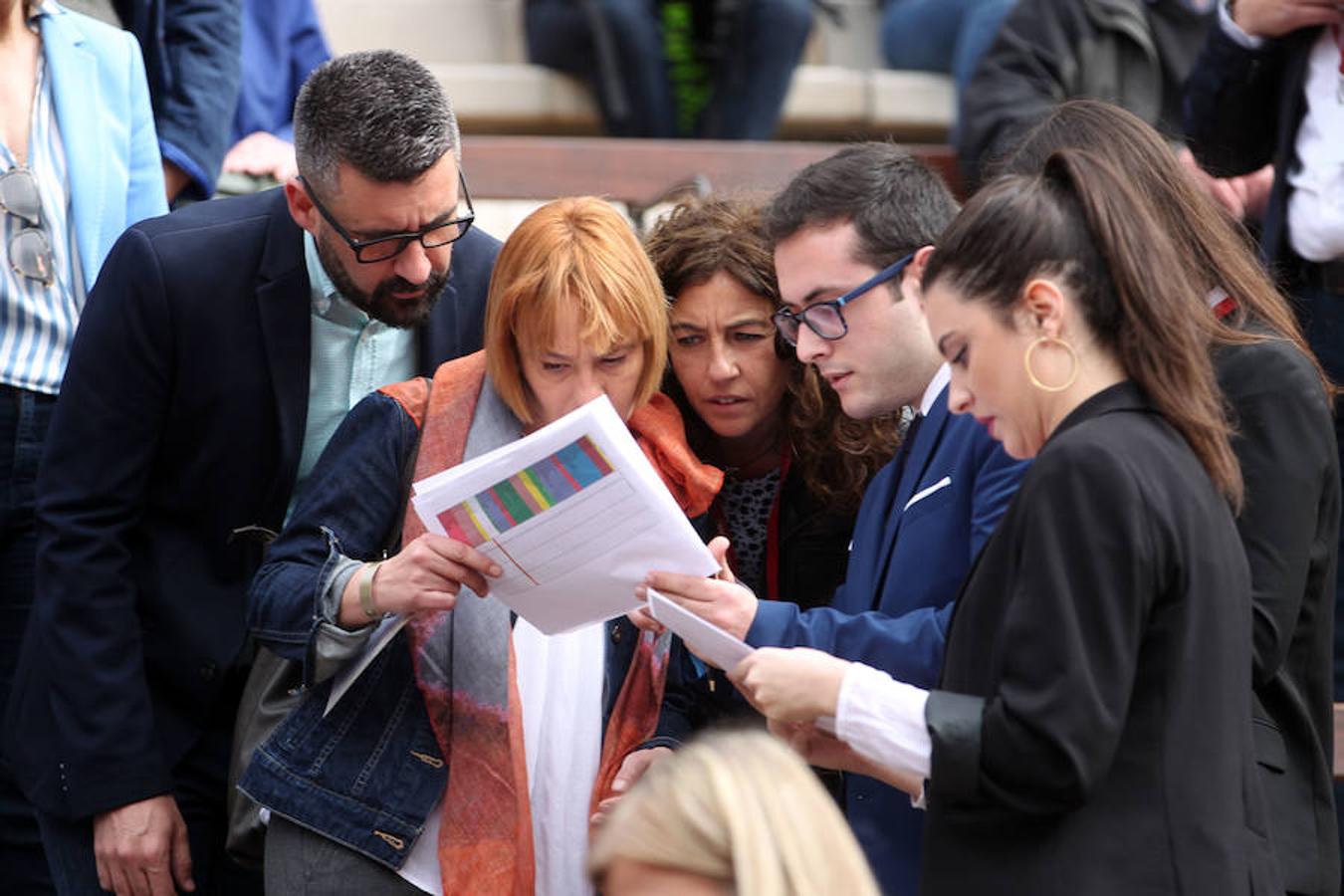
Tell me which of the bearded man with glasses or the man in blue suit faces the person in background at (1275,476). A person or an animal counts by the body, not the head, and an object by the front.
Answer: the bearded man with glasses

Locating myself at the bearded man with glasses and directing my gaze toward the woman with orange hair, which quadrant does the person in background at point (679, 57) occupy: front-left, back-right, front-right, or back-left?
back-left

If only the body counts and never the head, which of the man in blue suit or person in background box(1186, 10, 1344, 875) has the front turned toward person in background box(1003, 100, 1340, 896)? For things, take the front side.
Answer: person in background box(1186, 10, 1344, 875)

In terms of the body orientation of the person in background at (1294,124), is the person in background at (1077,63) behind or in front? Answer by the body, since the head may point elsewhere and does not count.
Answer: behind

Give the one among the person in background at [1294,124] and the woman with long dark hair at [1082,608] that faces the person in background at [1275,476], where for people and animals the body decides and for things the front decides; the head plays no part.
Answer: the person in background at [1294,124]

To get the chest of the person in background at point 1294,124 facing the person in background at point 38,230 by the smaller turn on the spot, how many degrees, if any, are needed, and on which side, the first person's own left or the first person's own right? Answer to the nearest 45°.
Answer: approximately 45° to the first person's own right

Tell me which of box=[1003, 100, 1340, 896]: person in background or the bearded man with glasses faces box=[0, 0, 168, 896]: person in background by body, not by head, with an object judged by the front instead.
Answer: box=[1003, 100, 1340, 896]: person in background

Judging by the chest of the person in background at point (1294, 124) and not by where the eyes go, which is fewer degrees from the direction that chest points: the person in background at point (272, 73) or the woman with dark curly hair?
the woman with dark curly hair

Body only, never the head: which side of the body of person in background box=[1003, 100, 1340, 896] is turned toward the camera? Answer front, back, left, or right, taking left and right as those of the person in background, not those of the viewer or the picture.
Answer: left

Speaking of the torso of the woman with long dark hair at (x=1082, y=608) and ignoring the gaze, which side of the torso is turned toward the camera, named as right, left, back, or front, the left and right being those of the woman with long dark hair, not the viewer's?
left
